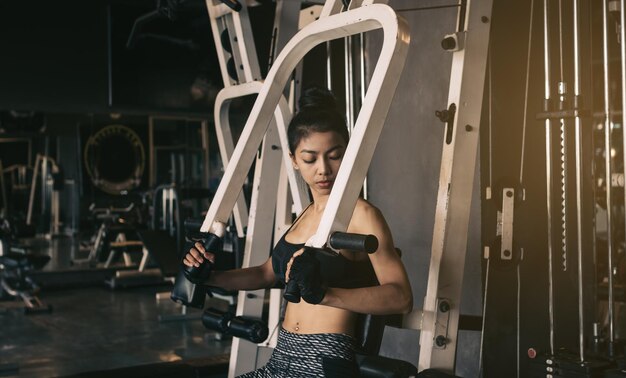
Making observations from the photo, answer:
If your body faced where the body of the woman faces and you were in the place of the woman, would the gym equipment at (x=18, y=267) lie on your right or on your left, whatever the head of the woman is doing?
on your right

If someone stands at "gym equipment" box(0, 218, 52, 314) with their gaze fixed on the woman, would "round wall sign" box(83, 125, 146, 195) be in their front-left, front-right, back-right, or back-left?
back-left

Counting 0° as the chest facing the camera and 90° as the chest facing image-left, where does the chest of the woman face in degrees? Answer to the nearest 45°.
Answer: approximately 45°

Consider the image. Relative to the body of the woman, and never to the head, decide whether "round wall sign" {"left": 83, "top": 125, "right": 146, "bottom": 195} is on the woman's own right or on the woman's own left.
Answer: on the woman's own right
